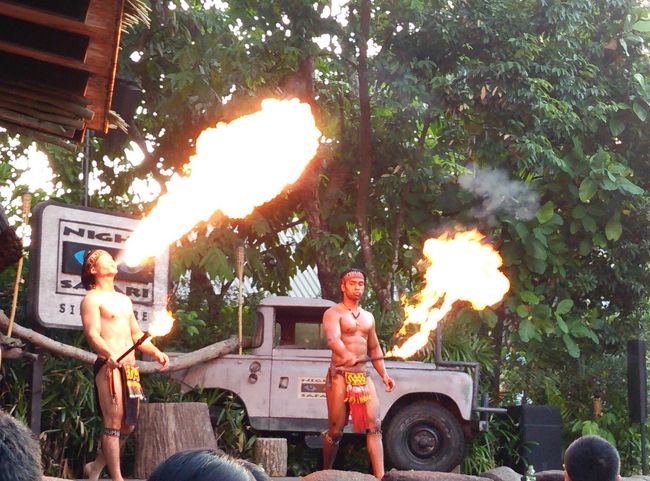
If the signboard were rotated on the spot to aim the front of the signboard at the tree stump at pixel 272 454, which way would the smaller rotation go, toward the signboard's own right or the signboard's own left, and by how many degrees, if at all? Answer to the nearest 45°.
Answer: approximately 45° to the signboard's own left

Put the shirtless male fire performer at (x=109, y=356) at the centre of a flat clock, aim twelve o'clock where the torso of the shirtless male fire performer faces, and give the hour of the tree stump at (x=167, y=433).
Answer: The tree stump is roughly at 8 o'clock from the shirtless male fire performer.

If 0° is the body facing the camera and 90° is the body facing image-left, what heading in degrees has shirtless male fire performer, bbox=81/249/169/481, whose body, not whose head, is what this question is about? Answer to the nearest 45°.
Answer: approximately 315°

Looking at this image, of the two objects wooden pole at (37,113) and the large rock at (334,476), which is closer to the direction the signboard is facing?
the large rock

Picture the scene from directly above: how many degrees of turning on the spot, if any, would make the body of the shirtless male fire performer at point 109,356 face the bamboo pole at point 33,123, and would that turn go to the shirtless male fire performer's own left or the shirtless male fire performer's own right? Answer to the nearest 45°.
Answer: approximately 45° to the shirtless male fire performer's own right

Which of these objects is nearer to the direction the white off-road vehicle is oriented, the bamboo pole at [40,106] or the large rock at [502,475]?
the large rock

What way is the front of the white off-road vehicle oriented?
to the viewer's right

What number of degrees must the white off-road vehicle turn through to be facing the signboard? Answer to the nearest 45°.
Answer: approximately 135° to its right
